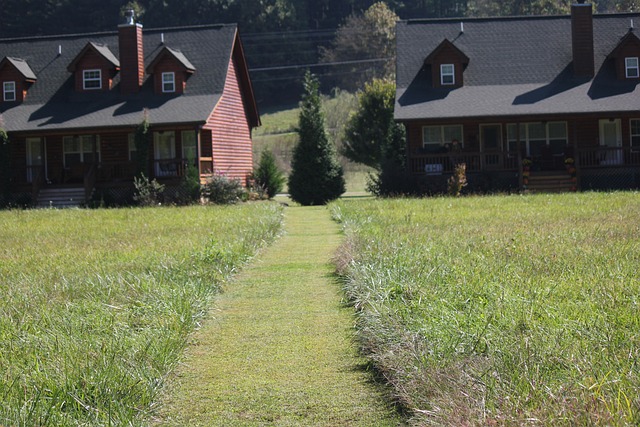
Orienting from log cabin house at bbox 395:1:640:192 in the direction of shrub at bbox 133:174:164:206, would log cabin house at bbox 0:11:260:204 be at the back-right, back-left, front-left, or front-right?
front-right

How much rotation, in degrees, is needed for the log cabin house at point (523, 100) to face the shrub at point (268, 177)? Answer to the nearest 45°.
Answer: approximately 90° to its right

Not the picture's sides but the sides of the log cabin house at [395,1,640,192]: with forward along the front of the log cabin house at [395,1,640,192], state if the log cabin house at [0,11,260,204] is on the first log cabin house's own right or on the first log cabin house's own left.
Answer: on the first log cabin house's own right

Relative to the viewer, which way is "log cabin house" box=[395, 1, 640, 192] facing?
toward the camera

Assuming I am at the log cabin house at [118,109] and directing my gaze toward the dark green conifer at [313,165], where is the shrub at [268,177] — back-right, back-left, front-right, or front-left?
front-left

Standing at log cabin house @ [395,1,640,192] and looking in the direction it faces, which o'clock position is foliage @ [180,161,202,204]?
The foliage is roughly at 2 o'clock from the log cabin house.

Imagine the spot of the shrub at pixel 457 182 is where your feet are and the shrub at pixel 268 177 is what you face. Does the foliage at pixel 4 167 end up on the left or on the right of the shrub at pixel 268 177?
left

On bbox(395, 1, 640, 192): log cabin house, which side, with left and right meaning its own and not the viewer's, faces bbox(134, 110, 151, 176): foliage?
right

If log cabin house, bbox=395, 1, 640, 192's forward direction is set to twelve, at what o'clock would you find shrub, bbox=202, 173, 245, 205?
The shrub is roughly at 2 o'clock from the log cabin house.

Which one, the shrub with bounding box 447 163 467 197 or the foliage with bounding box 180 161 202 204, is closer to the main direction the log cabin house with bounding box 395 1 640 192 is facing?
the shrub

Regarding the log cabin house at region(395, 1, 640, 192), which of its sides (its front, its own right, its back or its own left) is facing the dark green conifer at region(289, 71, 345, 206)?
right
